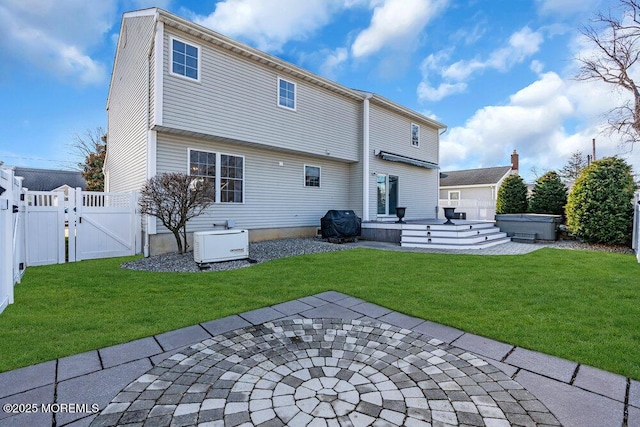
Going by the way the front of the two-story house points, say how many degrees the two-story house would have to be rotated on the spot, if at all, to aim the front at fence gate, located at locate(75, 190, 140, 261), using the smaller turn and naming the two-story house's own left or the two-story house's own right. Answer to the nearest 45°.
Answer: approximately 90° to the two-story house's own left

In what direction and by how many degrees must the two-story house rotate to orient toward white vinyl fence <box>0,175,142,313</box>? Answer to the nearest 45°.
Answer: approximately 90° to its left

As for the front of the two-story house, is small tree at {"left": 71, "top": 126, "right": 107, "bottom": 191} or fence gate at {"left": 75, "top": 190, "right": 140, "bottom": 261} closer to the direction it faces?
the small tree

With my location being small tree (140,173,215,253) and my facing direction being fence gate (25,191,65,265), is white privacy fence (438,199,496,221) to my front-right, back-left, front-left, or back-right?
back-right

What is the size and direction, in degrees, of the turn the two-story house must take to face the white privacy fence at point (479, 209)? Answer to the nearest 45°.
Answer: approximately 90° to its right

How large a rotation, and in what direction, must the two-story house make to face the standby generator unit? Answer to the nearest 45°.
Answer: approximately 135° to its left

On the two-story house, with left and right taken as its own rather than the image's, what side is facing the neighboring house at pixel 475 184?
right

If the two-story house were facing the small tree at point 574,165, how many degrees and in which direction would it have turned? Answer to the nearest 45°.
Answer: approximately 90° to its right

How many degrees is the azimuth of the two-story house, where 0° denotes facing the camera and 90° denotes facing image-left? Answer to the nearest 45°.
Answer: approximately 135°

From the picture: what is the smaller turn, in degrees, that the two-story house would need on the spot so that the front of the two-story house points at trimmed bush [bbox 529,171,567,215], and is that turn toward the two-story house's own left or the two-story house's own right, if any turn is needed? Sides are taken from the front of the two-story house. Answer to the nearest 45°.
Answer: approximately 135° to the two-story house's own right

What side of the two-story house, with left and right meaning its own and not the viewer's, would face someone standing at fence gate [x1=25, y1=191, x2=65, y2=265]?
left

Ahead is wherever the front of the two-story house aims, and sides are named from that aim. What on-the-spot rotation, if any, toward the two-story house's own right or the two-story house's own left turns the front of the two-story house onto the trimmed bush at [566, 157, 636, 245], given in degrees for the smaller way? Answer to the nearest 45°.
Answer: approximately 135° to the two-story house's own right

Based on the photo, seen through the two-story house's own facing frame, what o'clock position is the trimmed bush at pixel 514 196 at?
The trimmed bush is roughly at 4 o'clock from the two-story house.

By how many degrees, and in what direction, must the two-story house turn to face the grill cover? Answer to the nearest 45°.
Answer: approximately 135° to its right

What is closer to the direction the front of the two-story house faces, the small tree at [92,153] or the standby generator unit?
the small tree
